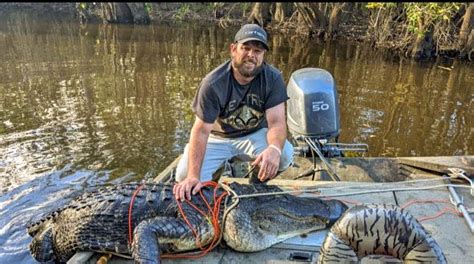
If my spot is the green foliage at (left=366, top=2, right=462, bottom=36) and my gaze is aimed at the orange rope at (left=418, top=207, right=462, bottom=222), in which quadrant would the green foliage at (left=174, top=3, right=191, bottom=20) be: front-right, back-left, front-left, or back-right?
back-right

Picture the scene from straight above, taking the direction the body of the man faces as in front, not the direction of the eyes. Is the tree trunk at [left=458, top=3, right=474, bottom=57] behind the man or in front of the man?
behind

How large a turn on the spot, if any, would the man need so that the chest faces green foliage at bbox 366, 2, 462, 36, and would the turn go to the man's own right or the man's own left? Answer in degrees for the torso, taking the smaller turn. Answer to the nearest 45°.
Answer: approximately 135° to the man's own left

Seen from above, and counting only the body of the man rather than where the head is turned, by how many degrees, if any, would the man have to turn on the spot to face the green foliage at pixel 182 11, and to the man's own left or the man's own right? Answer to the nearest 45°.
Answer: approximately 180°

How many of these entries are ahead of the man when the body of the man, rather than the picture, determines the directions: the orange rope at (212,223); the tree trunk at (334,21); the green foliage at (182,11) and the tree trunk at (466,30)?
1

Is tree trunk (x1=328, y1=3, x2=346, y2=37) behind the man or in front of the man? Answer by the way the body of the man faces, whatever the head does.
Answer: behind

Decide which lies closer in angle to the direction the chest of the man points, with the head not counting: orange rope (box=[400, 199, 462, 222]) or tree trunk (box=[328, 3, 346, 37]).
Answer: the orange rope

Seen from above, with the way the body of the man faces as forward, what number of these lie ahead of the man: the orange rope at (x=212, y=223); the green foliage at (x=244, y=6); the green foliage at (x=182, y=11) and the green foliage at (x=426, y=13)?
1

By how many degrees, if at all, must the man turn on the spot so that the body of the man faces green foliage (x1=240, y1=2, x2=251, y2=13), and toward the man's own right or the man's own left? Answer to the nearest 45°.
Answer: approximately 180°

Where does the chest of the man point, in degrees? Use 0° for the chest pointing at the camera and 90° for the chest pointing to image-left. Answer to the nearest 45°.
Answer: approximately 0°

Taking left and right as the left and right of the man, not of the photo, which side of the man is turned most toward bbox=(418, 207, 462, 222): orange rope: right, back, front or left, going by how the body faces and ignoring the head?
left
